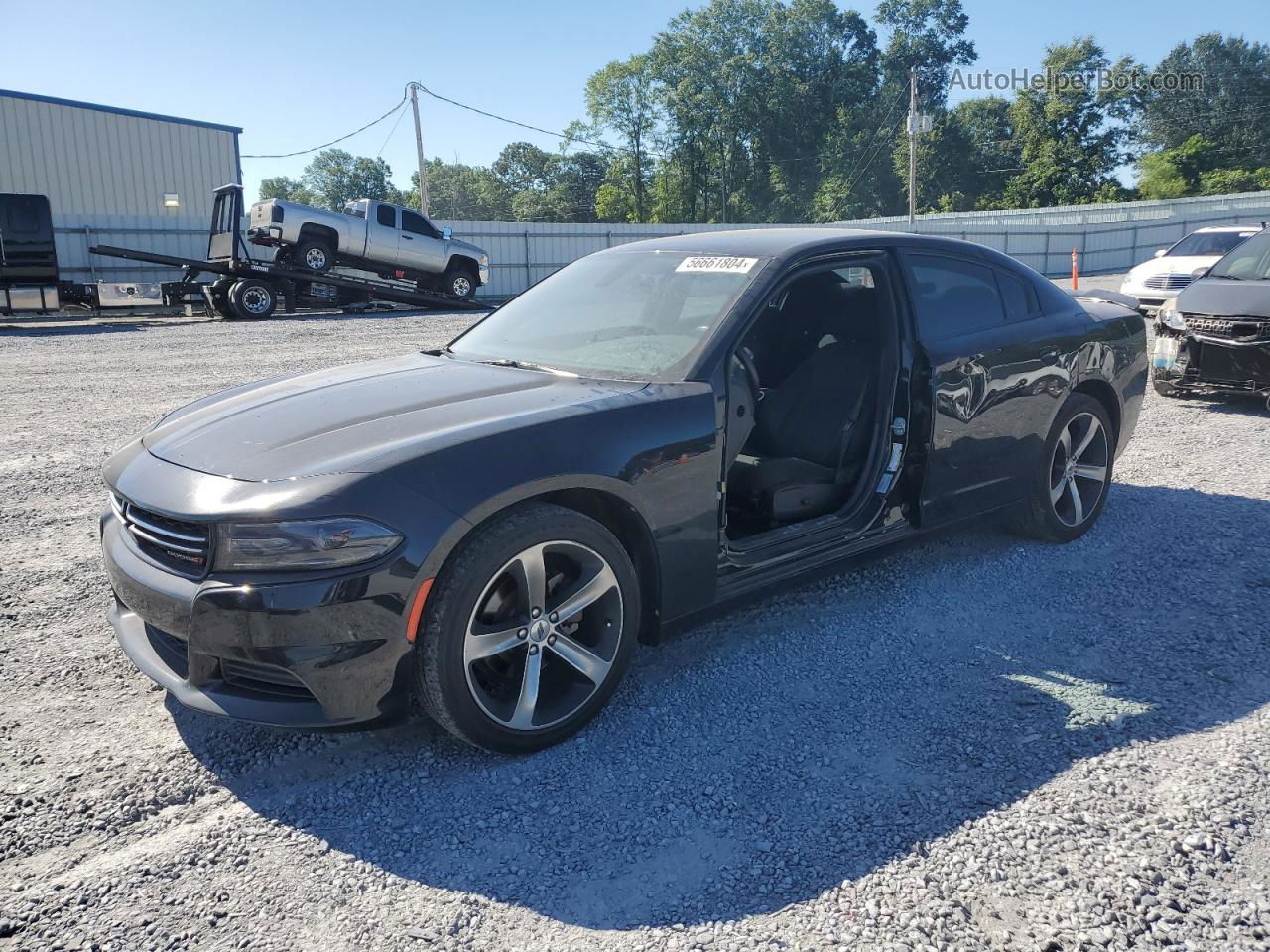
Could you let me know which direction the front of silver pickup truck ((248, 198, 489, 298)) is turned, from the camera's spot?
facing away from the viewer and to the right of the viewer

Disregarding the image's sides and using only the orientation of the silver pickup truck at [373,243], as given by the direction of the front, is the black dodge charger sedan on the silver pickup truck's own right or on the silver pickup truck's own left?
on the silver pickup truck's own right

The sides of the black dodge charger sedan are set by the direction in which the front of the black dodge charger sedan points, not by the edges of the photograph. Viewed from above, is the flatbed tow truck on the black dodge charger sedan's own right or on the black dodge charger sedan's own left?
on the black dodge charger sedan's own right

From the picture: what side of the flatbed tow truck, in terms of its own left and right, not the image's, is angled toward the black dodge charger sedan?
left

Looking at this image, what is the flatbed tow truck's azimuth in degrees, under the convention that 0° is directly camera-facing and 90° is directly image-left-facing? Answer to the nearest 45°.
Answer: approximately 90°

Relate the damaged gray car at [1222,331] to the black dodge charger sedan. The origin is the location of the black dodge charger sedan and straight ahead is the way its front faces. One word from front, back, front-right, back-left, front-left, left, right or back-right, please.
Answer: back
